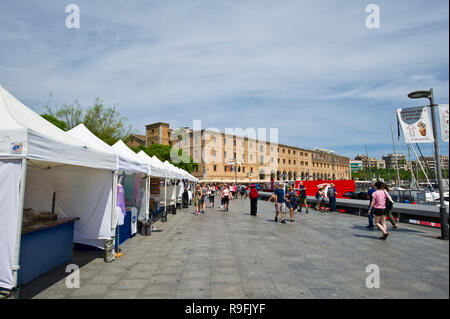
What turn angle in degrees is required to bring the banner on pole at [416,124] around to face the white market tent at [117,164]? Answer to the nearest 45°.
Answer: approximately 45° to its right

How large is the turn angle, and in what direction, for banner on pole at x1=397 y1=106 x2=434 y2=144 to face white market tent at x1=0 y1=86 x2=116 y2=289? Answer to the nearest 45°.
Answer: approximately 45° to its right

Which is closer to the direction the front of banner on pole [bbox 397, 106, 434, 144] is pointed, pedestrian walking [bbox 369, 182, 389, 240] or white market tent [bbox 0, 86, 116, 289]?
the white market tent

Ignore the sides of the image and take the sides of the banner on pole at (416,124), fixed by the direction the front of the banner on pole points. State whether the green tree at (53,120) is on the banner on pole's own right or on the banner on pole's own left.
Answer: on the banner on pole's own right

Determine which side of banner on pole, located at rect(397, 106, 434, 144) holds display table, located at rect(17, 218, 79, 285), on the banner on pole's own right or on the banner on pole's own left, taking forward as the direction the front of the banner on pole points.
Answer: on the banner on pole's own right

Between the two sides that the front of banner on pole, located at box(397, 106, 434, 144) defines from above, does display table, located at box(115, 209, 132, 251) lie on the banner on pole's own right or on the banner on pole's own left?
on the banner on pole's own right
